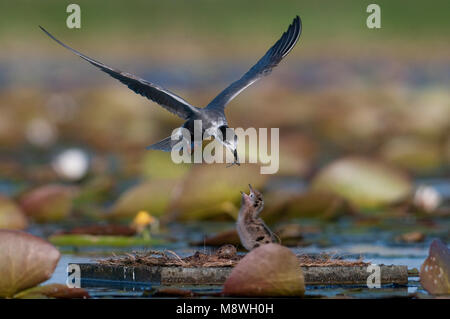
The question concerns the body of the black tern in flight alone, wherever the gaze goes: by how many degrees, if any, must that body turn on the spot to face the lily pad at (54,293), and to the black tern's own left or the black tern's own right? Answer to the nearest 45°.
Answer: approximately 90° to the black tern's own right

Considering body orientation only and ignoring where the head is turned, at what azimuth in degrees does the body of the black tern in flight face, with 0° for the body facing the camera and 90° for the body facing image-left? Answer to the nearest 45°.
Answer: approximately 315°

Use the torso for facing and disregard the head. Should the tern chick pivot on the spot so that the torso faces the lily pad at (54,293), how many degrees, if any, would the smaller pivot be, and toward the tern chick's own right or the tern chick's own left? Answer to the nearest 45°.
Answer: approximately 45° to the tern chick's own left

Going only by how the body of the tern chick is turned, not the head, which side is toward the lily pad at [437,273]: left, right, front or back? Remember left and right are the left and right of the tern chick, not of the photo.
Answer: back

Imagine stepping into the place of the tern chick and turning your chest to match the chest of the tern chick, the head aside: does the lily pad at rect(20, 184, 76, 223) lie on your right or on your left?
on your right

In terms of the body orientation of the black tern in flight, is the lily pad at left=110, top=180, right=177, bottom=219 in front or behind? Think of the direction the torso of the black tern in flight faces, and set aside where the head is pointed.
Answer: behind

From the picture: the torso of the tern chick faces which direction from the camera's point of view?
to the viewer's left

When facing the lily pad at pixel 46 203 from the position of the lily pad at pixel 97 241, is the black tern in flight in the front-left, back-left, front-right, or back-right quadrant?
back-right
